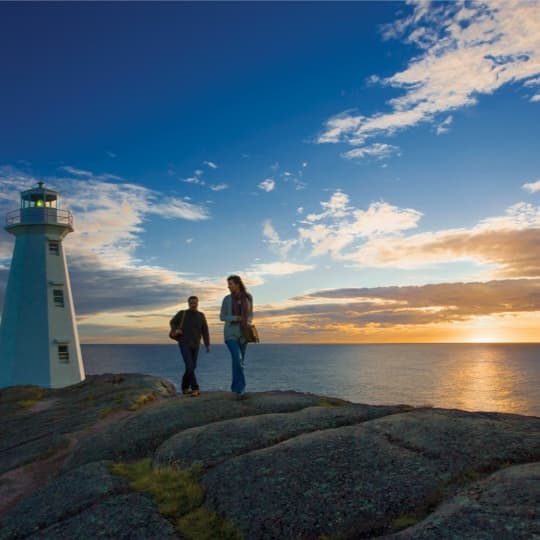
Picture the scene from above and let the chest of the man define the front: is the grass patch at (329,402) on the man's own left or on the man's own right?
on the man's own left

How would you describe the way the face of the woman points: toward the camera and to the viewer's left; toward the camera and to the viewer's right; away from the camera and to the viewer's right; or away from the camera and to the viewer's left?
toward the camera and to the viewer's left

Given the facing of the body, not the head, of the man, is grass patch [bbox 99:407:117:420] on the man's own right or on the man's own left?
on the man's own right

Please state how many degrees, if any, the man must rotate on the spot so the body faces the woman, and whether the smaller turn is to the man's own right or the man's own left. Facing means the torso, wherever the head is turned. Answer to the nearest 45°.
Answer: approximately 45° to the man's own left

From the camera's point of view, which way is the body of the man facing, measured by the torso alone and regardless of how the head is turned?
toward the camera

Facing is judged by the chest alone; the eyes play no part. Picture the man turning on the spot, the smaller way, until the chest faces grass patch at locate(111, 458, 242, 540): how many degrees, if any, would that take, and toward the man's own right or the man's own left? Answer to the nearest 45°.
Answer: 0° — they already face it
